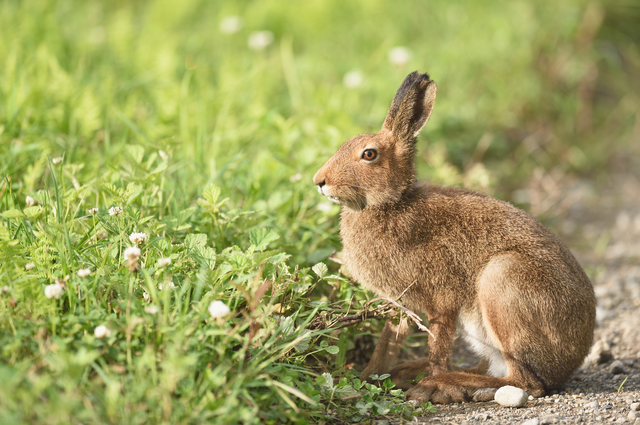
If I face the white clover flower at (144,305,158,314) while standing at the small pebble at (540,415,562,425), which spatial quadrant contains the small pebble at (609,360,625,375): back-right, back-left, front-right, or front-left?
back-right

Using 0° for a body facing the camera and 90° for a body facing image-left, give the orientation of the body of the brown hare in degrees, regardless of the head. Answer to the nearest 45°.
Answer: approximately 90°

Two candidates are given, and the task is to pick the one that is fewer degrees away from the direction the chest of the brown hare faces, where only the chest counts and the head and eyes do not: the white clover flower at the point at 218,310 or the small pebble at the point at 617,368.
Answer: the white clover flower

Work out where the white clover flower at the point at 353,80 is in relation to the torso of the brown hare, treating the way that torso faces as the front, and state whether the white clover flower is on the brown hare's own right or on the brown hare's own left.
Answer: on the brown hare's own right

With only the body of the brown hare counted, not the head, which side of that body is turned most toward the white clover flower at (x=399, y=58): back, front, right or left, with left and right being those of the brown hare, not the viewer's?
right

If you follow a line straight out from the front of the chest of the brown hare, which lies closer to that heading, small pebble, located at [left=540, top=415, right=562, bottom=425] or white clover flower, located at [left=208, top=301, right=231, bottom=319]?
the white clover flower

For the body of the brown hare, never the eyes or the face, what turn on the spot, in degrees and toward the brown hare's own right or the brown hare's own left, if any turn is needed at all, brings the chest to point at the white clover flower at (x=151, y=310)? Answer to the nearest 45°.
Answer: approximately 45° to the brown hare's own left

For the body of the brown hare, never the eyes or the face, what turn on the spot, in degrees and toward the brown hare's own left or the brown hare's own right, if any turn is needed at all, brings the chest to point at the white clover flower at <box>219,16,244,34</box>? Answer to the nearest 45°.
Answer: approximately 45° to the brown hare's own right
